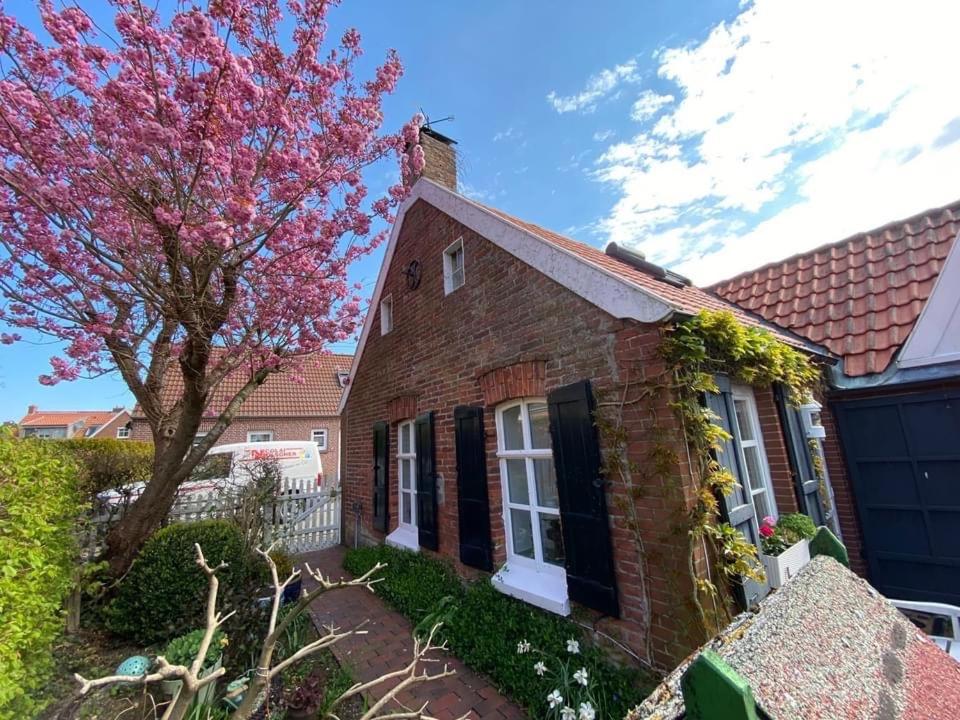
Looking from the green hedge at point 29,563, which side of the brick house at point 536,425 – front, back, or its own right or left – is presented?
front

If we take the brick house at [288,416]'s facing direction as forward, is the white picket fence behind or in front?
in front

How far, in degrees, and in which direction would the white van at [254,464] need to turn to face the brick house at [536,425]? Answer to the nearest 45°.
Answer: approximately 90° to its left

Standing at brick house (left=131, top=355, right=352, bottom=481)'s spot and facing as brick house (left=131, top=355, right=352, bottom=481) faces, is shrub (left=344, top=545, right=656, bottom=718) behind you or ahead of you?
ahead

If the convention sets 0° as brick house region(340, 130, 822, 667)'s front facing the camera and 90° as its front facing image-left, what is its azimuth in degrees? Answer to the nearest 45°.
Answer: approximately 45°

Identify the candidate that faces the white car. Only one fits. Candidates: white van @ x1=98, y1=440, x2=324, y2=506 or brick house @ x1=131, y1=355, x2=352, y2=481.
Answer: the brick house

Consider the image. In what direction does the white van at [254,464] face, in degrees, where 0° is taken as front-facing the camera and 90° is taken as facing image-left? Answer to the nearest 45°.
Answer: approximately 90°

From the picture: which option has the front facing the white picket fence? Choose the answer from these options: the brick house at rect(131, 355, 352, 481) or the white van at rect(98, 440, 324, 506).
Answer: the brick house

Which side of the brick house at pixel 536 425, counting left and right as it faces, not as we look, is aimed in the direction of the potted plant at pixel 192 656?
front

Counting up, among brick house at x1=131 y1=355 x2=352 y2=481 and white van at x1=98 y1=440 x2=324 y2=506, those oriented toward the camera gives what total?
1
